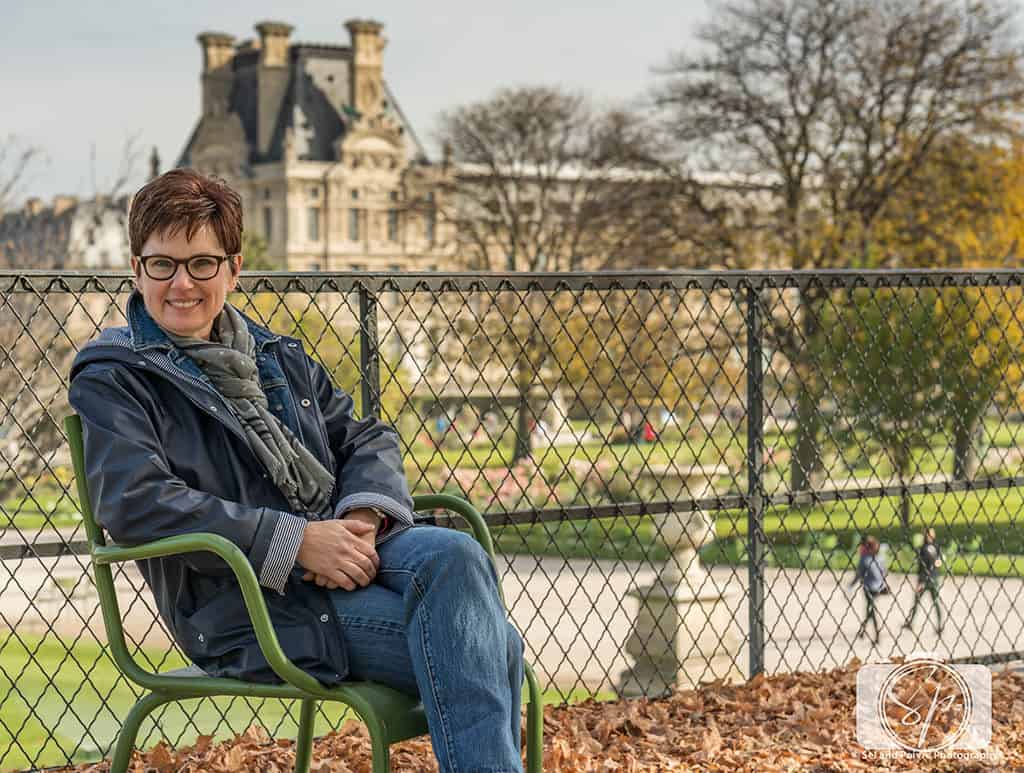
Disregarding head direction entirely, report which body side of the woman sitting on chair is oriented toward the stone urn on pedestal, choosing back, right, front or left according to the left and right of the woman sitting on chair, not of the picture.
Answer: left

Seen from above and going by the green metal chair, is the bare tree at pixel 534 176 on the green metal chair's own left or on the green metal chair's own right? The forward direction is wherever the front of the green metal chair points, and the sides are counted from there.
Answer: on the green metal chair's own left

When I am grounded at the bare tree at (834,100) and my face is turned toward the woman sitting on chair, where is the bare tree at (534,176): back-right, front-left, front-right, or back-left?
back-right

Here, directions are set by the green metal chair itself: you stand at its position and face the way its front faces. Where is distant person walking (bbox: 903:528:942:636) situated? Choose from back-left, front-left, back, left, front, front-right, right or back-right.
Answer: left

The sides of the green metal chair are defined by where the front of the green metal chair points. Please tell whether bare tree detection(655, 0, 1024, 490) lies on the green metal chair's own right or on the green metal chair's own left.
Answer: on the green metal chair's own left

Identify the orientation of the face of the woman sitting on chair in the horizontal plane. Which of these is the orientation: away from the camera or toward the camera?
toward the camera

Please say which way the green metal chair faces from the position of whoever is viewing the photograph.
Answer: facing the viewer and to the right of the viewer
